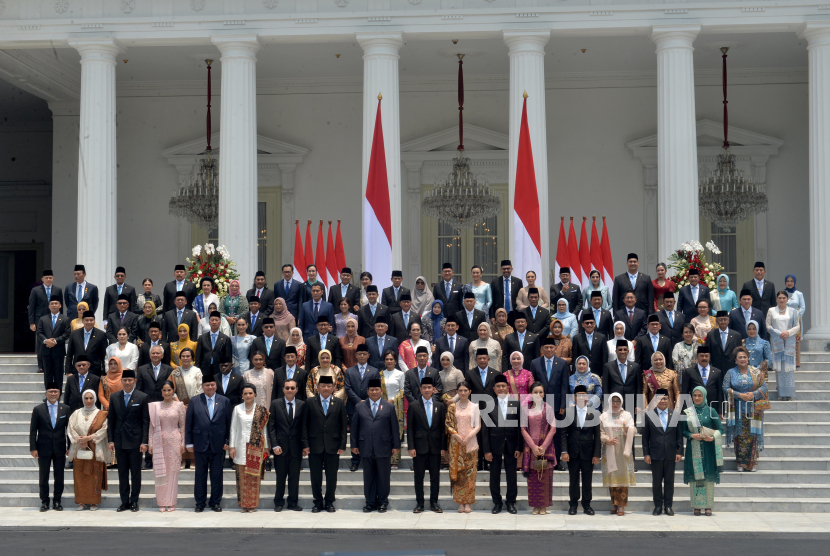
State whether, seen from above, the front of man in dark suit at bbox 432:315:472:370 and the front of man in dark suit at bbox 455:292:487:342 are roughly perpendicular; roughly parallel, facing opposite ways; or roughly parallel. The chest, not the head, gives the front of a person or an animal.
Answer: roughly parallel

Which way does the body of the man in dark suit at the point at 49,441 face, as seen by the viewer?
toward the camera

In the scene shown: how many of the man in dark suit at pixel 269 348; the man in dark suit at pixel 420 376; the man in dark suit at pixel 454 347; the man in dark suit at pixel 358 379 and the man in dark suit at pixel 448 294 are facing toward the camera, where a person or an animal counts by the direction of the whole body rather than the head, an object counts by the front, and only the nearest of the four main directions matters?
5

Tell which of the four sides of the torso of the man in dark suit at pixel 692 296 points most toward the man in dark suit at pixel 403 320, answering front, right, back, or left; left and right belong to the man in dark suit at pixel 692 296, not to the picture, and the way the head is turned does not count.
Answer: right

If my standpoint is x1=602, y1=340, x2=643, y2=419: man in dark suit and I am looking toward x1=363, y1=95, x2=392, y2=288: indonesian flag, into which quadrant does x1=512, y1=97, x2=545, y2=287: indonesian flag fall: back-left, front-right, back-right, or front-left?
front-right

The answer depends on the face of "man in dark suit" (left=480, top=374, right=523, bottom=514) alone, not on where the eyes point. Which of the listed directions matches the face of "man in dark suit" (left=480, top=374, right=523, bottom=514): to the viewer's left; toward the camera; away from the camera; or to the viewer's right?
toward the camera

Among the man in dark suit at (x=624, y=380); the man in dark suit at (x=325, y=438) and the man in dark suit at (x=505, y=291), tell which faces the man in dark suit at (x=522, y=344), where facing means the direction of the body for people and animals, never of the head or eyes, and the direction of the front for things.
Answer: the man in dark suit at (x=505, y=291)

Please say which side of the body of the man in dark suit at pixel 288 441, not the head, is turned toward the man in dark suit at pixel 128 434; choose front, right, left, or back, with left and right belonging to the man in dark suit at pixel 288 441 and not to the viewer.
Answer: right

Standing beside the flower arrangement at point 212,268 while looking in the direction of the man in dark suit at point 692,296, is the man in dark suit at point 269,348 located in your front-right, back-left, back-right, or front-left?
front-right

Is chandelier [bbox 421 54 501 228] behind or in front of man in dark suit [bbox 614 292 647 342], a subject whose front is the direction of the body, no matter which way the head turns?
behind

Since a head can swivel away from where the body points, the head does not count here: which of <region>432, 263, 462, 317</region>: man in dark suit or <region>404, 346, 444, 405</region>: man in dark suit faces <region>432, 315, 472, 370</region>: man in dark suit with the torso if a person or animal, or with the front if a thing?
<region>432, 263, 462, 317</region>: man in dark suit

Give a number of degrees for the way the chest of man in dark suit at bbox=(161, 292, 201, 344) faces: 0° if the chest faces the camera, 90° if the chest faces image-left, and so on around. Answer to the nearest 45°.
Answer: approximately 0°

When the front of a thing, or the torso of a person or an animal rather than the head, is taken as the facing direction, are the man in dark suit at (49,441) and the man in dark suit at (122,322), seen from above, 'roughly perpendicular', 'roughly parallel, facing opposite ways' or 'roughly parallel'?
roughly parallel

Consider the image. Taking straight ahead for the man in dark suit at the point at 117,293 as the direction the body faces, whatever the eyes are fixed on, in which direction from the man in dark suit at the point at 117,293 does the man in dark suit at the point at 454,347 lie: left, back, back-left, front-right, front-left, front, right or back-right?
front-left

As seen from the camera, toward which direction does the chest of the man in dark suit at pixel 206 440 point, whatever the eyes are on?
toward the camera

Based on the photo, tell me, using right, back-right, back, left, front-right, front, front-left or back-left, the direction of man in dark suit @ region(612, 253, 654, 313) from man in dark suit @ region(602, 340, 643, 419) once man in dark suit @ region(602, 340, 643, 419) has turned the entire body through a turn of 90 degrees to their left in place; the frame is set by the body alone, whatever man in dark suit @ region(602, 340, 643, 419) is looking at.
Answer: left

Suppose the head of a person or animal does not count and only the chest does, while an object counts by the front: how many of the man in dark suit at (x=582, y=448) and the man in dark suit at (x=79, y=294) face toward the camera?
2

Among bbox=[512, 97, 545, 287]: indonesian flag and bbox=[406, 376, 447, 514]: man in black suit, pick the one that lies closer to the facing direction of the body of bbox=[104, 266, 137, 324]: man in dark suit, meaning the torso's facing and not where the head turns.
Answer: the man in black suit

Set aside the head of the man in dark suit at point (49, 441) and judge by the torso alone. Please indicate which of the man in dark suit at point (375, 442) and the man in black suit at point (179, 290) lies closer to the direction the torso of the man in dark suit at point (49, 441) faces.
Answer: the man in dark suit

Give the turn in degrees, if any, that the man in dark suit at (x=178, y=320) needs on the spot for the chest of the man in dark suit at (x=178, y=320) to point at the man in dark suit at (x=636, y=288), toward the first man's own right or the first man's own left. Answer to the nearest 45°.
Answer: approximately 90° to the first man's own left
